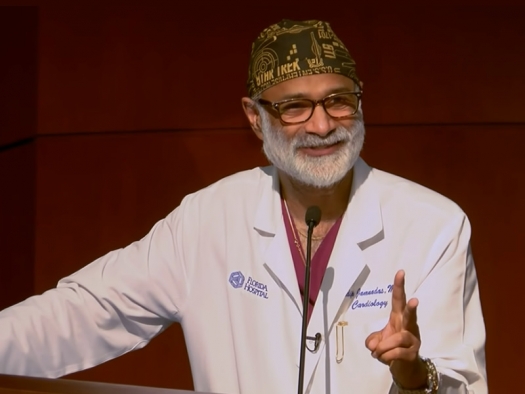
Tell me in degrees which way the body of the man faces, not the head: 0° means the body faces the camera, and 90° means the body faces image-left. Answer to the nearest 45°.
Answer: approximately 0°
